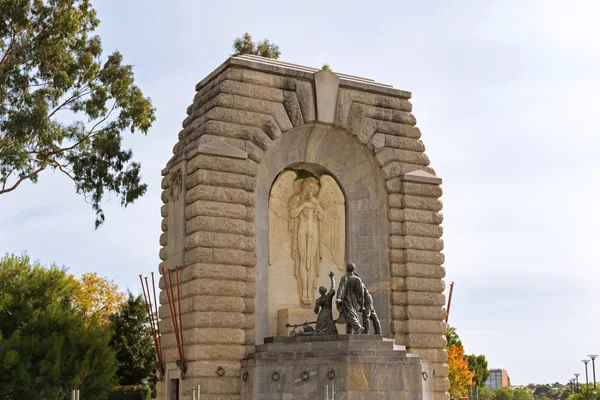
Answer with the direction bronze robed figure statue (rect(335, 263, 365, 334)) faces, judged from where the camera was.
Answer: facing away from the viewer and to the left of the viewer
